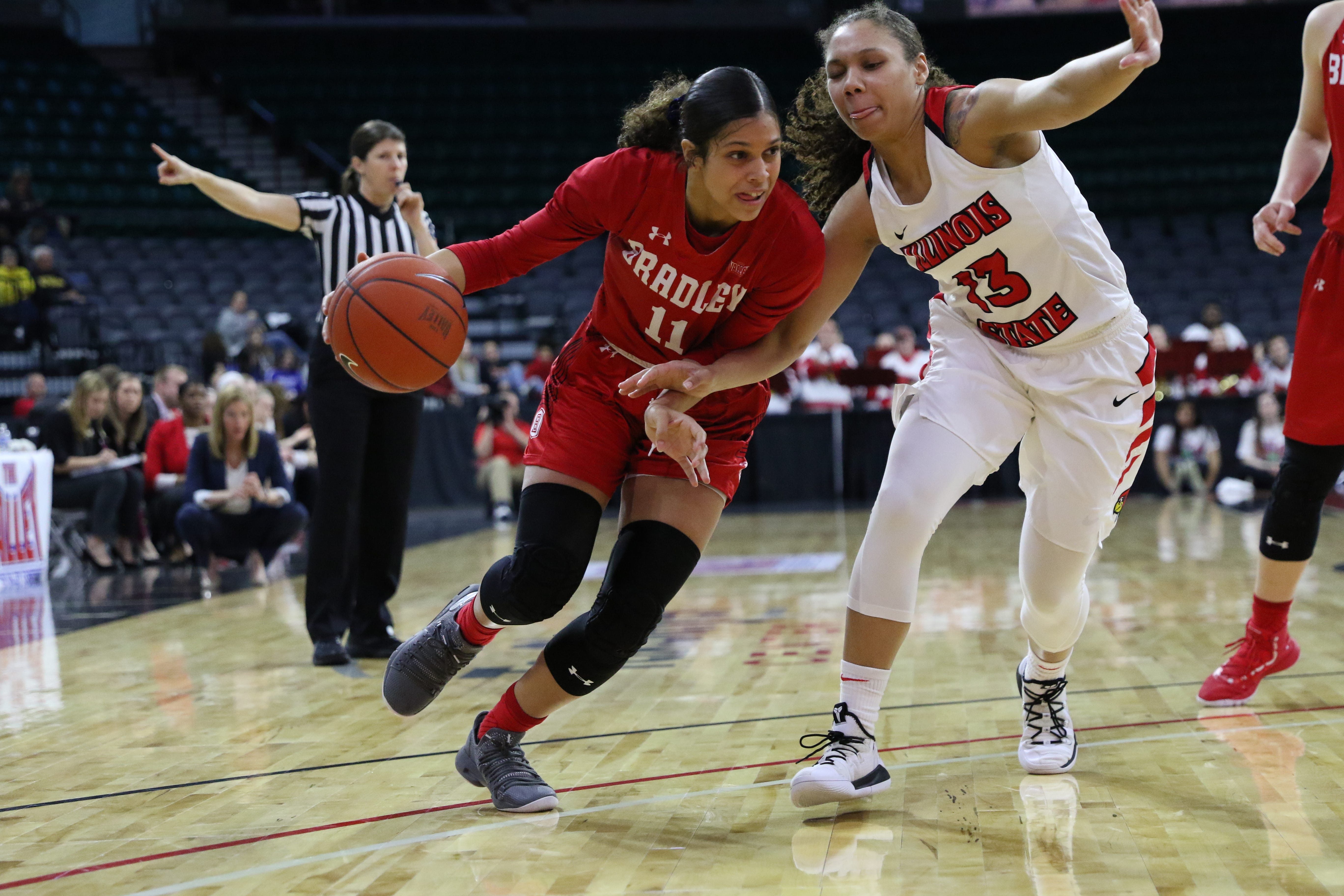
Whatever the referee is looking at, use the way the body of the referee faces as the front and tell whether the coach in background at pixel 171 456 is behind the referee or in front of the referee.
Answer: behind

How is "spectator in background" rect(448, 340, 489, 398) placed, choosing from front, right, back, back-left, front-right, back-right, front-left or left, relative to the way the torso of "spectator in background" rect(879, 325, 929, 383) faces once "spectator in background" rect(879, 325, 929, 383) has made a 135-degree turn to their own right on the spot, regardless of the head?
front-left

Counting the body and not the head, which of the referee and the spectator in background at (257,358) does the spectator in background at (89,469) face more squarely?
the referee

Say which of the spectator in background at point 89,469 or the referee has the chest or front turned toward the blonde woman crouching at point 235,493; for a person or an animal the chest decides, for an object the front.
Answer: the spectator in background

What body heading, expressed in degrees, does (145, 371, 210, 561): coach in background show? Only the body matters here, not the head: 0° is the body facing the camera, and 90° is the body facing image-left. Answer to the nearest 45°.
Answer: approximately 315°

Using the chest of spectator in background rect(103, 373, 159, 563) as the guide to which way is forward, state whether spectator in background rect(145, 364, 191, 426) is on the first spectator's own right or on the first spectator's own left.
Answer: on the first spectator's own left

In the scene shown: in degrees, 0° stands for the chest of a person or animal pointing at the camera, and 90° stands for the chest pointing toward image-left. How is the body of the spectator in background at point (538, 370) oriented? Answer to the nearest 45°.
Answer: approximately 0°

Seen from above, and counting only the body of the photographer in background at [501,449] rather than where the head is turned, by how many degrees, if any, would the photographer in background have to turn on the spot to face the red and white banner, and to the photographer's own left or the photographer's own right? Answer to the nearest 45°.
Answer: approximately 45° to the photographer's own right

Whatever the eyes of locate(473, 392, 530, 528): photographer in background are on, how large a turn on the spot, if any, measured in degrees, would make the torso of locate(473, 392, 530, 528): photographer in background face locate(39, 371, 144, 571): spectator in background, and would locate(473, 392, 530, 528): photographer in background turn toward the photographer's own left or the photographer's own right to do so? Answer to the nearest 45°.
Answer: approximately 45° to the photographer's own right

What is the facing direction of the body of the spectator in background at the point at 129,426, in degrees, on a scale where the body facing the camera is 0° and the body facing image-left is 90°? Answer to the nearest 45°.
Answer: approximately 315°
